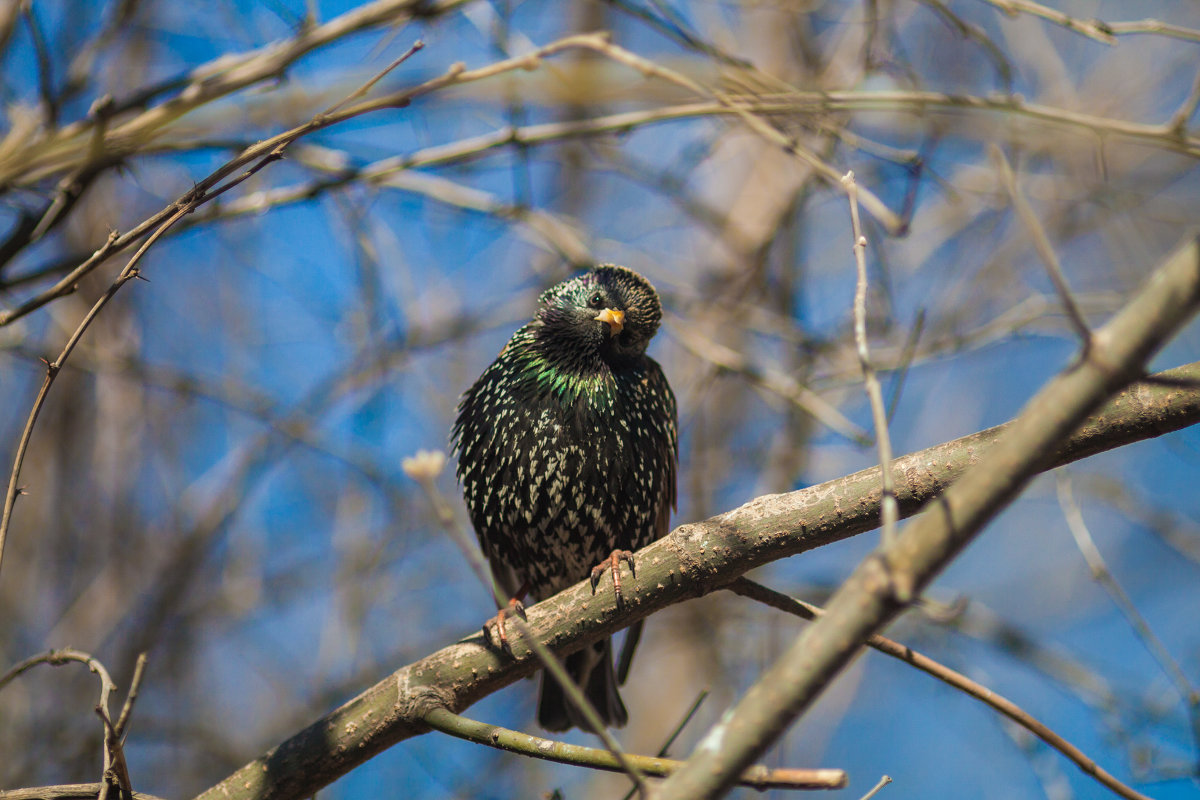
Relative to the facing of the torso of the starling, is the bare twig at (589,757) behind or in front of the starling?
in front

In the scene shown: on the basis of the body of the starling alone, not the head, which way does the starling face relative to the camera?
toward the camera

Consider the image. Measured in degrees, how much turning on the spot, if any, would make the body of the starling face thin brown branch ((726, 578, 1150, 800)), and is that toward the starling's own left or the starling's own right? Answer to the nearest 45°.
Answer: approximately 45° to the starling's own left

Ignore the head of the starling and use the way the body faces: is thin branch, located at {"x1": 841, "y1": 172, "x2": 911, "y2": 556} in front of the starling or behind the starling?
in front
